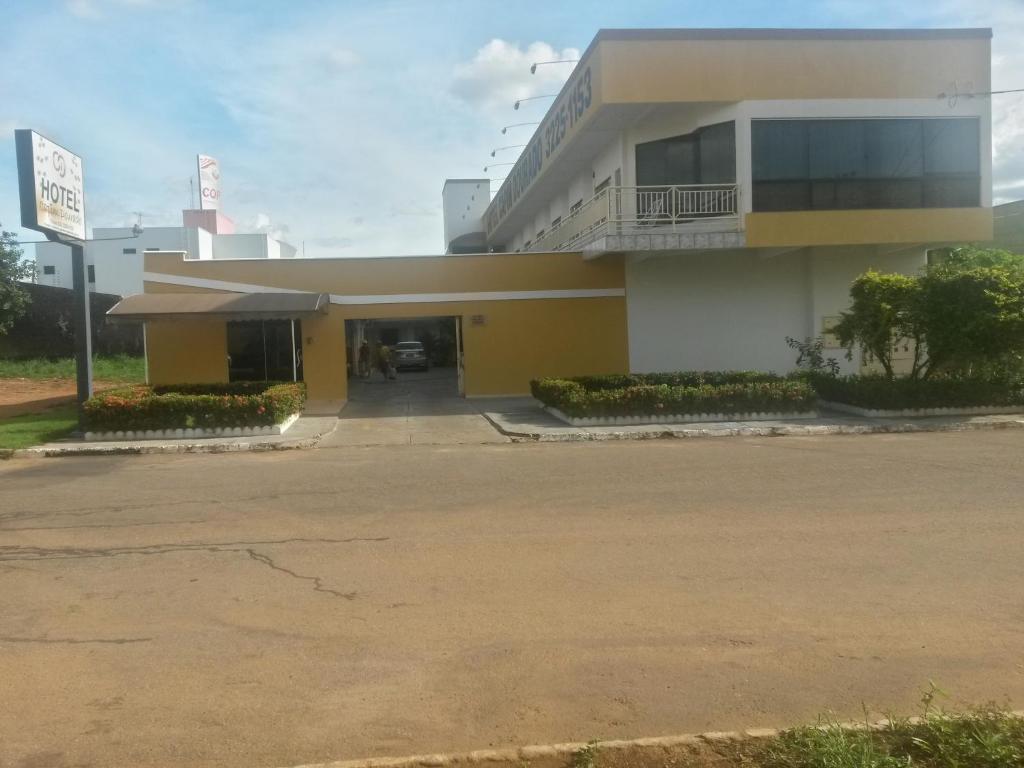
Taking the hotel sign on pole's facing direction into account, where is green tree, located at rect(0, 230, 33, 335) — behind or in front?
behind

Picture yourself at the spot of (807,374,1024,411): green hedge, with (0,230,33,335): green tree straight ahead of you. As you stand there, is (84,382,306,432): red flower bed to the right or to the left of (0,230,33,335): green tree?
left

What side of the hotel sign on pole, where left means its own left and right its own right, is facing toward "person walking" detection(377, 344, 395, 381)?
left

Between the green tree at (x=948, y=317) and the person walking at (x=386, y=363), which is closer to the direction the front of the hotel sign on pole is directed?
the green tree

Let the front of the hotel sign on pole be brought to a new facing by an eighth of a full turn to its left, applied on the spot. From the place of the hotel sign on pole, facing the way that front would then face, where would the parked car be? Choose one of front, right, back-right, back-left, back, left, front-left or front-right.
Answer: front-left

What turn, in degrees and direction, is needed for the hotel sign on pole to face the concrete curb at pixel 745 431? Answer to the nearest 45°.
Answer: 0° — it already faces it

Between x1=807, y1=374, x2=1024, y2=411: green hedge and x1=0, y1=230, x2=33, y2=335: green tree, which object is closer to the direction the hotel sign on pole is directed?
the green hedge

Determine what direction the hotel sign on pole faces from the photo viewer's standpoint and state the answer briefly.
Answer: facing the viewer and to the right of the viewer

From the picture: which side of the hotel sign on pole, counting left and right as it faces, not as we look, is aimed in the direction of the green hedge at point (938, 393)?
front

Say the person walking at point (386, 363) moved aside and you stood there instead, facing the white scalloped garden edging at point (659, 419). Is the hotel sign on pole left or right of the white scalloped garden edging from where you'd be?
right

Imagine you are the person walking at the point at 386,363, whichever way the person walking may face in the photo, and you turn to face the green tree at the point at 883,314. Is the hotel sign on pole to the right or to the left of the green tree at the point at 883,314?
right

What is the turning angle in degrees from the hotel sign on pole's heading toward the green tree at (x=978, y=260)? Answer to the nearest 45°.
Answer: approximately 45° to its left

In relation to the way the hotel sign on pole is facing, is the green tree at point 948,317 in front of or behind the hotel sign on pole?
in front
